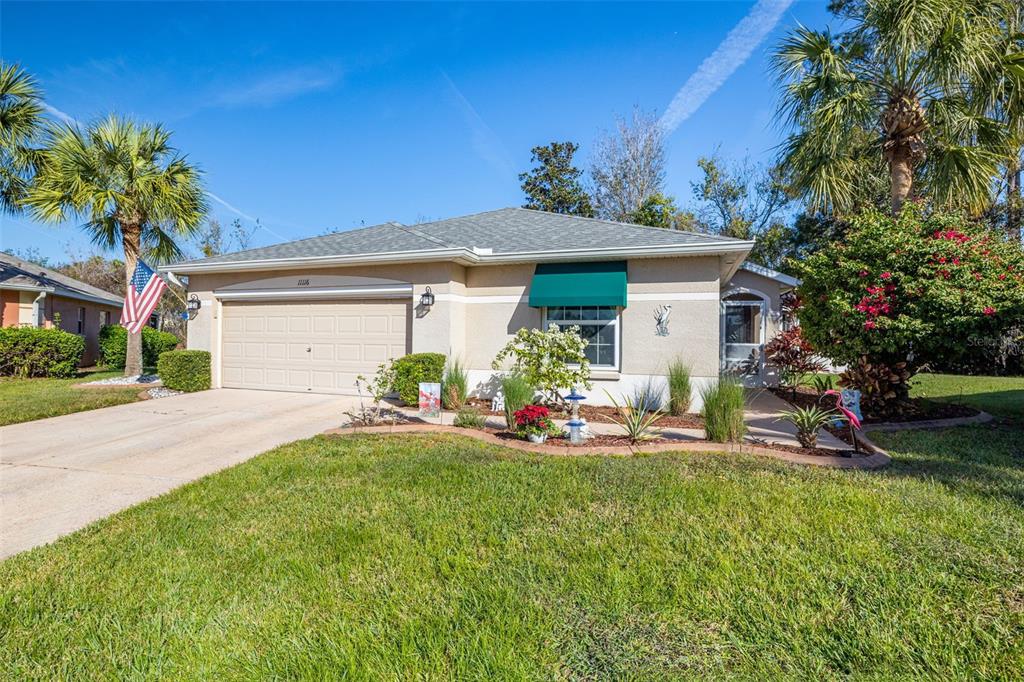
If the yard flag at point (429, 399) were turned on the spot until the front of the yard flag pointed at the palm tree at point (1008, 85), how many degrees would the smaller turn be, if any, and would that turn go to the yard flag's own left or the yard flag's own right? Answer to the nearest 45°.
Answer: approximately 90° to the yard flag's own left

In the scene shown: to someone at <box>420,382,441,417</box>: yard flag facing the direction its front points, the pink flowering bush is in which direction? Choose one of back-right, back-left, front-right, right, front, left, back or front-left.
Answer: left

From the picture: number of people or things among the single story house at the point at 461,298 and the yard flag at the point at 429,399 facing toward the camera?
2

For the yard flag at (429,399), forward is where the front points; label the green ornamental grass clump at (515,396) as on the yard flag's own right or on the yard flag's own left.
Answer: on the yard flag's own left

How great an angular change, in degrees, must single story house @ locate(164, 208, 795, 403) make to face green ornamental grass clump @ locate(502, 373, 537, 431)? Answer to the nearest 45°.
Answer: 0° — it already faces it

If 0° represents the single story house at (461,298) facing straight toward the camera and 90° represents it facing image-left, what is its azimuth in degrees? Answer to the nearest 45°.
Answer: approximately 0°

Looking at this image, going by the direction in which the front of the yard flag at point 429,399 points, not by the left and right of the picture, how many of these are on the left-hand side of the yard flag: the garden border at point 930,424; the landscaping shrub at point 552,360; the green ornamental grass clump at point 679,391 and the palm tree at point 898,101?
4

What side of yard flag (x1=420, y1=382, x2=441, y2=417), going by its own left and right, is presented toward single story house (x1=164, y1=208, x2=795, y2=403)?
back

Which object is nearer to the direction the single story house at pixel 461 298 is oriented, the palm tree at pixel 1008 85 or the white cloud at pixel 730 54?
the palm tree

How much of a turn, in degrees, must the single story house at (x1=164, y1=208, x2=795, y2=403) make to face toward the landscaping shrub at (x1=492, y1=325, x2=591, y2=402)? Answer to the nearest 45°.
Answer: approximately 45° to its left
